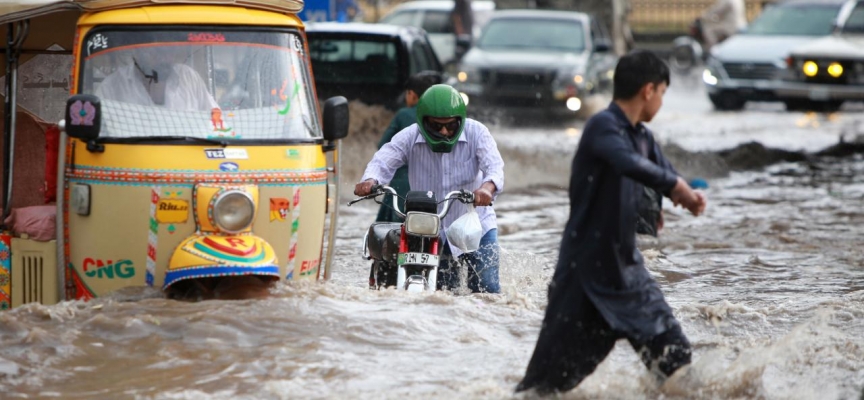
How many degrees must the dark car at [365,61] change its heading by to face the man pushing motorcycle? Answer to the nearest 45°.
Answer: approximately 135° to its right

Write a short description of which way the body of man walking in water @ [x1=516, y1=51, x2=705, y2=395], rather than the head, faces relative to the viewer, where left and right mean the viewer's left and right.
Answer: facing to the right of the viewer

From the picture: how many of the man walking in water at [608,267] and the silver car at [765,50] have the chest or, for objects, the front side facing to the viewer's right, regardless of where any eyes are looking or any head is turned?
1

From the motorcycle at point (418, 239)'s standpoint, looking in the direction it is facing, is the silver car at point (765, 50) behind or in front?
behind

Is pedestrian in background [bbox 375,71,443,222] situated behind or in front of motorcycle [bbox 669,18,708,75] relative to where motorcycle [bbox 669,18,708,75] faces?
in front

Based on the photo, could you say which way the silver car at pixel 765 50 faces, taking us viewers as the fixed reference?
facing the viewer and to the left of the viewer

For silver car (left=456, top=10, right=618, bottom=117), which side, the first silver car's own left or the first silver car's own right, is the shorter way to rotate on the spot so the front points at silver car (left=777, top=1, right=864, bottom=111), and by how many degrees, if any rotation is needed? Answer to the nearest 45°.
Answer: approximately 135° to the first silver car's own left

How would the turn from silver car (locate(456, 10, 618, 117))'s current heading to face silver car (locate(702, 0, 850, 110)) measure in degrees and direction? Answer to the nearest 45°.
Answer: approximately 135° to its left

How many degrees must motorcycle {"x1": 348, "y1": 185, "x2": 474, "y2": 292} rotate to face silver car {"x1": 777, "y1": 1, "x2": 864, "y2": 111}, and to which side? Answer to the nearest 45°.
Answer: approximately 135° to its left
